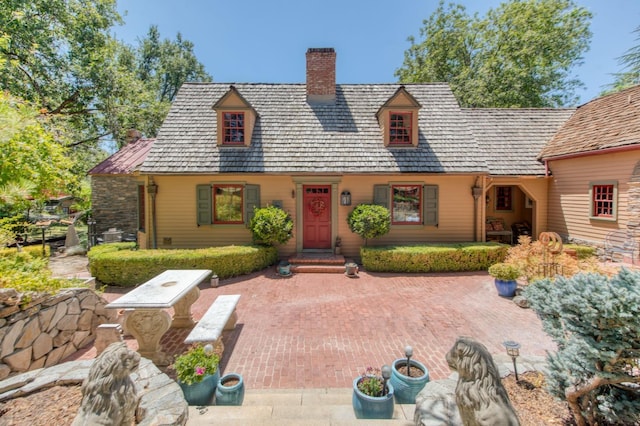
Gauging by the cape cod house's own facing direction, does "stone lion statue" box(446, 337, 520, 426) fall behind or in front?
in front

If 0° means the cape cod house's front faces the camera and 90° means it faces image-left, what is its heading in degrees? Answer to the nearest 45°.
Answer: approximately 0°

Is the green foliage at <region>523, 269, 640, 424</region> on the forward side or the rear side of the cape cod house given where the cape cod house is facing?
on the forward side

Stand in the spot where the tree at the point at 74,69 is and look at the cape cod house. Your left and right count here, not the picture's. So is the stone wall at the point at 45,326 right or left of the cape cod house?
right

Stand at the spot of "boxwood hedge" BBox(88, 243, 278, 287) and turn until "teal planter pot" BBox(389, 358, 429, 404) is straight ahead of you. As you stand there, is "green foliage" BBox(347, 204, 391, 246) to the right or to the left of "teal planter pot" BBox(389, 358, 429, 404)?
left

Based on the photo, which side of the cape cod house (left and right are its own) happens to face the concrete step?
front

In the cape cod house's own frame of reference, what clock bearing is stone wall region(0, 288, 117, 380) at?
The stone wall is roughly at 1 o'clock from the cape cod house.

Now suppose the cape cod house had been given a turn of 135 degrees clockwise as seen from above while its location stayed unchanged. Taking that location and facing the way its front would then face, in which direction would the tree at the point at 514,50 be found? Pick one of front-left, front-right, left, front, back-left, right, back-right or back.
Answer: right

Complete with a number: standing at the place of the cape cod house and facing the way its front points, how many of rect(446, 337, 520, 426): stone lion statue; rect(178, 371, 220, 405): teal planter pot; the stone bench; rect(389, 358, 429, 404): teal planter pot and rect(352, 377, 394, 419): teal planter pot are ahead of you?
5

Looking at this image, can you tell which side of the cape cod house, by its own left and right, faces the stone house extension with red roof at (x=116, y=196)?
right

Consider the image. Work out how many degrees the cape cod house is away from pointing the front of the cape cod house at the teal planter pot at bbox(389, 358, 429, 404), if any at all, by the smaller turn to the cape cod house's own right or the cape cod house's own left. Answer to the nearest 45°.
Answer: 0° — it already faces it

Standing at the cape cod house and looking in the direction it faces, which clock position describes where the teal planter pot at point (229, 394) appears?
The teal planter pot is roughly at 12 o'clock from the cape cod house.

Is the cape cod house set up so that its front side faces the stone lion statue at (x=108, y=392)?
yes

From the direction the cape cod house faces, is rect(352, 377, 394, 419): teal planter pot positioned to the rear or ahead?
ahead

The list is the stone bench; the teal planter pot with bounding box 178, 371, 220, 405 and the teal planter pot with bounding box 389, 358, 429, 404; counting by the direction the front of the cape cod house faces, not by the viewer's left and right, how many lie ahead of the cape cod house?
3

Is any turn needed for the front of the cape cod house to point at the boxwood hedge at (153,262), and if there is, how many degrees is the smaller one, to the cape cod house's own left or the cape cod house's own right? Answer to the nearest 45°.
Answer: approximately 45° to the cape cod house's own right
